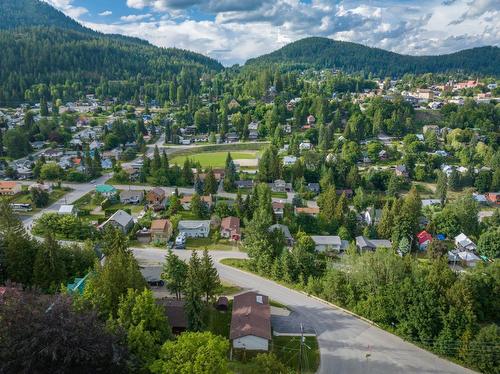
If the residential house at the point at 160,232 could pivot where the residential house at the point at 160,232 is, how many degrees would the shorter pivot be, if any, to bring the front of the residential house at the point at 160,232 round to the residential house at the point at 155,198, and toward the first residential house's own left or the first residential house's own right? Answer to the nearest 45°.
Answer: approximately 180°

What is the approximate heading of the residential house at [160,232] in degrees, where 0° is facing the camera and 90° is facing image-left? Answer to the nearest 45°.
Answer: approximately 0°

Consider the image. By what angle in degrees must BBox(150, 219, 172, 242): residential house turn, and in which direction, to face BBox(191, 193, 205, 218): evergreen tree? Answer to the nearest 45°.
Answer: approximately 135° to its left

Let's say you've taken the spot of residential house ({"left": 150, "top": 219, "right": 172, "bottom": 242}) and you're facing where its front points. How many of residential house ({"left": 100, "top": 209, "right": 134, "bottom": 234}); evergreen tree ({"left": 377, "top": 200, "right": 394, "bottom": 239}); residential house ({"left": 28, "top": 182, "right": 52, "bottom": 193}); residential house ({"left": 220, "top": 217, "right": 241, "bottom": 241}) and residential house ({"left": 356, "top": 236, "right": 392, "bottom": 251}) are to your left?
3

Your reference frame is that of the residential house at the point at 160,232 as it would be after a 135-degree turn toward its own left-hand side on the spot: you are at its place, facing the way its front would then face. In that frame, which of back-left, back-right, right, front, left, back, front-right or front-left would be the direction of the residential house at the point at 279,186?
front

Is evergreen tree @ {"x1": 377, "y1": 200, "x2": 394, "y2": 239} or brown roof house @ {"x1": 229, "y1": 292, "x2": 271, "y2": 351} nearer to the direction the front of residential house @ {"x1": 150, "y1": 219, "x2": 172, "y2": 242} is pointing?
the brown roof house

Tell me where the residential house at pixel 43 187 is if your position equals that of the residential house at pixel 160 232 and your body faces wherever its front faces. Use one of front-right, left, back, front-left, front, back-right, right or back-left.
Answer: back-right

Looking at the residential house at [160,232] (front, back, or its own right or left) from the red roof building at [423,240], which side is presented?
left

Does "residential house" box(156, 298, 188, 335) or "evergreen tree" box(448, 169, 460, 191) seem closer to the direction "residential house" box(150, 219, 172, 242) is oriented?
the residential house

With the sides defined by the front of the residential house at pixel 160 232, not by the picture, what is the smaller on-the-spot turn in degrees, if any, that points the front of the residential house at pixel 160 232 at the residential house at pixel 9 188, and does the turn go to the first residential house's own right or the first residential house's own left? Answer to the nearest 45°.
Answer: approximately 135° to the first residential house's own right

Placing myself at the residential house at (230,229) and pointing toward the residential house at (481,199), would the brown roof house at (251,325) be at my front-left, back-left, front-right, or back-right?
back-right

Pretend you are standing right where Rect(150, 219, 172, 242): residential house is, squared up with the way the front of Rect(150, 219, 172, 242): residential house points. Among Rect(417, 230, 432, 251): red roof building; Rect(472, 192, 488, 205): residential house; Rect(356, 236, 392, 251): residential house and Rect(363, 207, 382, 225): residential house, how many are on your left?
4

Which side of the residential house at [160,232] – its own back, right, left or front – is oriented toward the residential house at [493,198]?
left

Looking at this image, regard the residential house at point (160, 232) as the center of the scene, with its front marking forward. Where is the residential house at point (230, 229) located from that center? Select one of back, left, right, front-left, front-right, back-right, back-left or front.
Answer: left

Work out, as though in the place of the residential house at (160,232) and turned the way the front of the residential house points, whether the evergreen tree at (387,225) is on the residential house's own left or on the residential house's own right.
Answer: on the residential house's own left

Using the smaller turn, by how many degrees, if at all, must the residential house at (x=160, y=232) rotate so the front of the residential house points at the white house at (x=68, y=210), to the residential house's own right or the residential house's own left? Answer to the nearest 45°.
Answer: approximately 135° to the residential house's own right

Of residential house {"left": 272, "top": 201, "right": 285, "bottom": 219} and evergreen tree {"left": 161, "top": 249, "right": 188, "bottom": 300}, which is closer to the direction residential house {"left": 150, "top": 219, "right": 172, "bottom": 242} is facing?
the evergreen tree

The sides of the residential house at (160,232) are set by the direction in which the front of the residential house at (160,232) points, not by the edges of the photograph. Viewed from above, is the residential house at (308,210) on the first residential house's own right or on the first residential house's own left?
on the first residential house's own left

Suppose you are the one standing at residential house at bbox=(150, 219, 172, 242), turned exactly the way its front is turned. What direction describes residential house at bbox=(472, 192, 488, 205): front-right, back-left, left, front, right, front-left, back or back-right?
left
